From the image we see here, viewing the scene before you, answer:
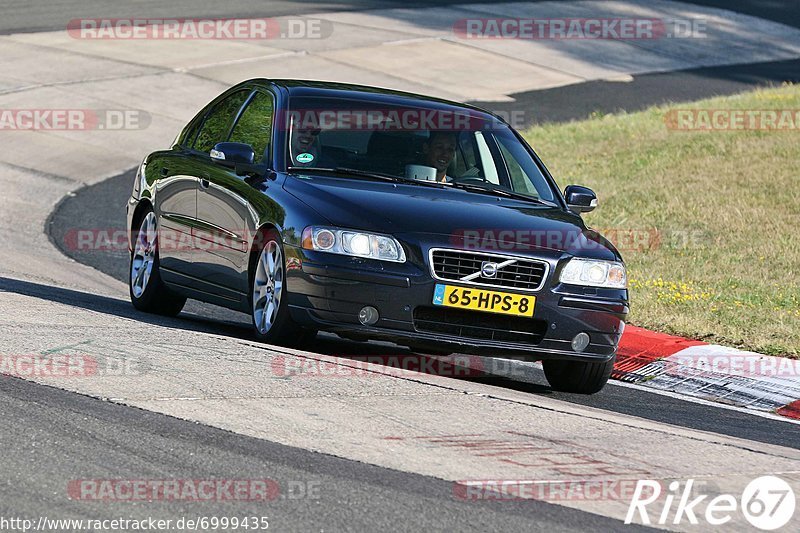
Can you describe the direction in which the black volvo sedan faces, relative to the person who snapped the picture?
facing the viewer and to the right of the viewer
